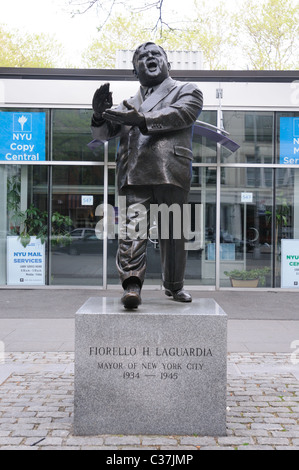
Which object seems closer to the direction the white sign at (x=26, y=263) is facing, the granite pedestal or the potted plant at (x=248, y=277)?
the granite pedestal

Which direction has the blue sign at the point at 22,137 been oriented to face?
toward the camera

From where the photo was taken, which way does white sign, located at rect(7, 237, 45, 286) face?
toward the camera

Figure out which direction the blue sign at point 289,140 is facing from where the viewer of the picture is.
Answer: facing the viewer

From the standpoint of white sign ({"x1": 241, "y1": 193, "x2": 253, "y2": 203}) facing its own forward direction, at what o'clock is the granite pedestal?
The granite pedestal is roughly at 12 o'clock from the white sign.

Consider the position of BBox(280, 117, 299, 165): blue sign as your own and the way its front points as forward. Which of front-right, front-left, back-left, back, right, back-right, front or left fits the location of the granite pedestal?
front

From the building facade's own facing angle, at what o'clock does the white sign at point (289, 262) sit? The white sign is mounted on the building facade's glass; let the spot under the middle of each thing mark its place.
The white sign is roughly at 9 o'clock from the building facade.

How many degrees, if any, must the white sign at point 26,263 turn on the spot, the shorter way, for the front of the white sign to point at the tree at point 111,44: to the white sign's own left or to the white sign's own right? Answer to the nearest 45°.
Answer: approximately 180°

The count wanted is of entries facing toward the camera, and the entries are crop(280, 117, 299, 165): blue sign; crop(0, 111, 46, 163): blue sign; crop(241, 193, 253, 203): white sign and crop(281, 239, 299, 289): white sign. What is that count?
4

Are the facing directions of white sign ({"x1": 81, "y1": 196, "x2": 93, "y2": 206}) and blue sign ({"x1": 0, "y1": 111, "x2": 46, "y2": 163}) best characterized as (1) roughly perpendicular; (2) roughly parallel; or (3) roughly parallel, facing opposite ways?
roughly parallel

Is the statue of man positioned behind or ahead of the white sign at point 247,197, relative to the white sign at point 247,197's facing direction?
ahead

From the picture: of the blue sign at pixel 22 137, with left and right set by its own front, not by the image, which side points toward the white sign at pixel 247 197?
left

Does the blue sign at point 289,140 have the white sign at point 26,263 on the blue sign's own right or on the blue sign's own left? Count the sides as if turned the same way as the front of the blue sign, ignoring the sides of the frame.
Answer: on the blue sign's own right

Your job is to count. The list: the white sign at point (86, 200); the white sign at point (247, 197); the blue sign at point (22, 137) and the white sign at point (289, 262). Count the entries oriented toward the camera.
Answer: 4

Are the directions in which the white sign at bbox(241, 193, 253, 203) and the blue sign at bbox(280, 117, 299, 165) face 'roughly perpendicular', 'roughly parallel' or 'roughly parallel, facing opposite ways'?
roughly parallel

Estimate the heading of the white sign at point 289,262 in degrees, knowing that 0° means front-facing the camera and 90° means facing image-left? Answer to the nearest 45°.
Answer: approximately 0°
